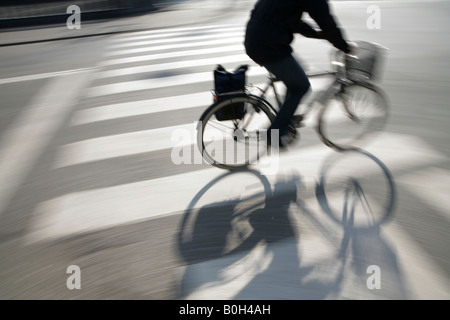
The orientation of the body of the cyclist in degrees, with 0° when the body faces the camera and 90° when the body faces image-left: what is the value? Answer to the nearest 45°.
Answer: approximately 270°

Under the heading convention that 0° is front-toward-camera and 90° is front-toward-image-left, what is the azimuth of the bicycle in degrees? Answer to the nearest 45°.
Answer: approximately 270°
